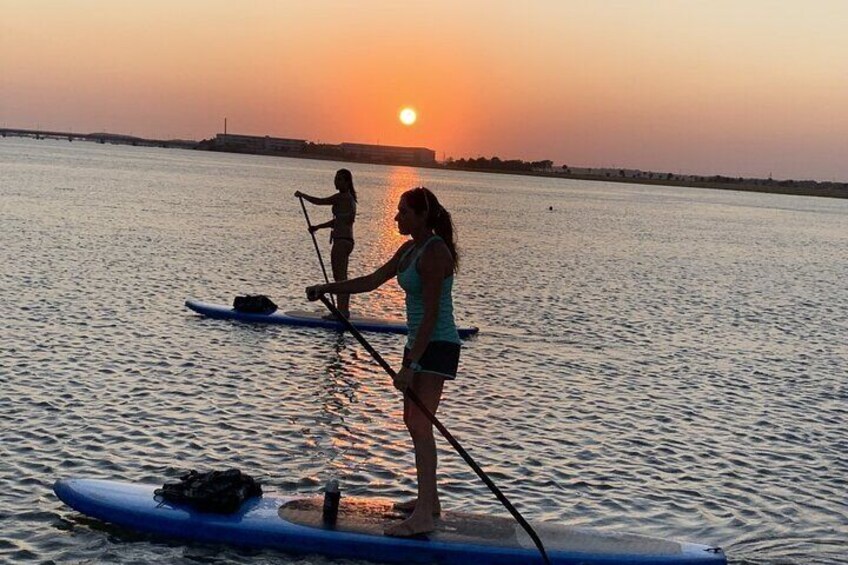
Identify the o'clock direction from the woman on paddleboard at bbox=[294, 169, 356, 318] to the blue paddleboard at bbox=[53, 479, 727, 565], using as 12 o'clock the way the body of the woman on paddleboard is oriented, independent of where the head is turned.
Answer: The blue paddleboard is roughly at 9 o'clock from the woman on paddleboard.

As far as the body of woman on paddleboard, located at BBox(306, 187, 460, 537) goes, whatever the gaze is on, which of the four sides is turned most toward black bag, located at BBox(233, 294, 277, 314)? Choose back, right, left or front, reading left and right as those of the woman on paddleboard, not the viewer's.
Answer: right

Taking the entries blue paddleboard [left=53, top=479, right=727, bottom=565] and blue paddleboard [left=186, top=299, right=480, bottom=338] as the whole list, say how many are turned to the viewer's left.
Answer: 2

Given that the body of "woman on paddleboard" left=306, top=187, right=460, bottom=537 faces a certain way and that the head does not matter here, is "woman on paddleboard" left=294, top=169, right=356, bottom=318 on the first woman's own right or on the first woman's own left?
on the first woman's own right

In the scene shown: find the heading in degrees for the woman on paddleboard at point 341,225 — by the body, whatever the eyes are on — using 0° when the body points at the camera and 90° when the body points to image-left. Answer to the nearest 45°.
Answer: approximately 90°

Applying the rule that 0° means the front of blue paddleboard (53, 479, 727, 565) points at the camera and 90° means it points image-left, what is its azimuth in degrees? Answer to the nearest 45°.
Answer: approximately 90°

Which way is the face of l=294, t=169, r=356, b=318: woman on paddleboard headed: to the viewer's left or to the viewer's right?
to the viewer's left

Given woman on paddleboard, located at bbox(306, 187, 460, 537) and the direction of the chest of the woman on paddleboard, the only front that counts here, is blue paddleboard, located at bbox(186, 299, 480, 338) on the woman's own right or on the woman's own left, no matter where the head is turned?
on the woman's own right

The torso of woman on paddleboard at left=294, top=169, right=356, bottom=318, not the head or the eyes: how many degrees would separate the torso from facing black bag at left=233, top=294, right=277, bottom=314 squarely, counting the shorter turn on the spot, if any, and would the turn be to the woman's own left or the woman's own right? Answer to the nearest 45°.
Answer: approximately 45° to the woman's own right

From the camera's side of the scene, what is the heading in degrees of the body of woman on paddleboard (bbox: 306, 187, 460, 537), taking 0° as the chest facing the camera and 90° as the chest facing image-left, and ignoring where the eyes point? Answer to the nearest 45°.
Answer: approximately 90°

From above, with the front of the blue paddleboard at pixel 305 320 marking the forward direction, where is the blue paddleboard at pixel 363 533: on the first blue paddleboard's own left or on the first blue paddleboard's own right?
on the first blue paddleboard's own left
